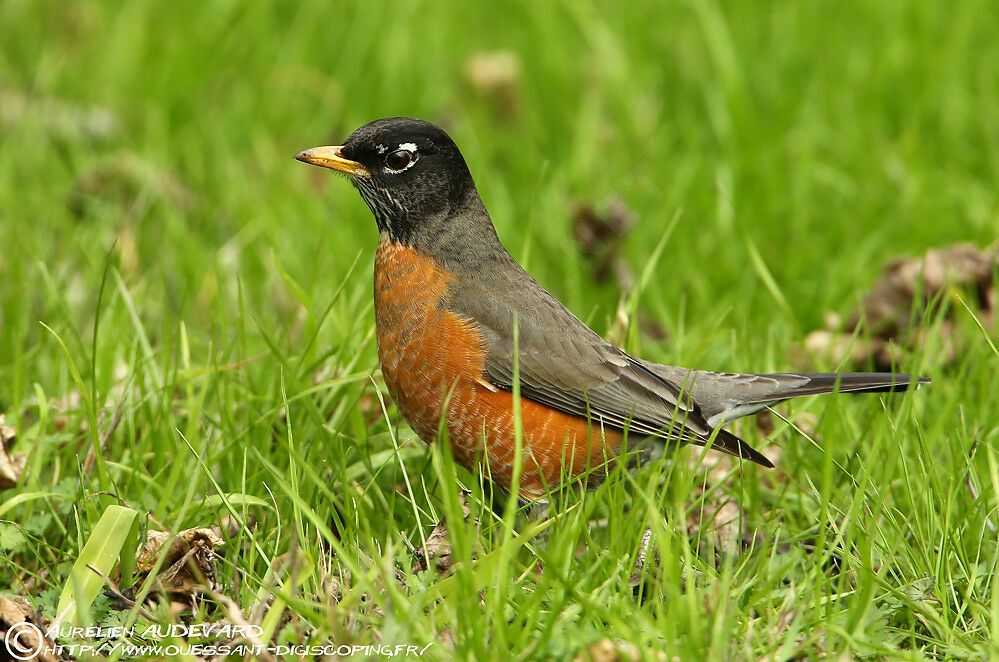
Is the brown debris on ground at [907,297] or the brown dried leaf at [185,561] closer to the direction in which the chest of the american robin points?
the brown dried leaf

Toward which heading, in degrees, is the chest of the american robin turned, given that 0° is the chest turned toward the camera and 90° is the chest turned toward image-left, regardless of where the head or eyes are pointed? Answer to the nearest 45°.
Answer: approximately 90°

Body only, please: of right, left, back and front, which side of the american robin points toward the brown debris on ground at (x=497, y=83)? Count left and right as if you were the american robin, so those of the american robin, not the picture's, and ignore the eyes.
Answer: right

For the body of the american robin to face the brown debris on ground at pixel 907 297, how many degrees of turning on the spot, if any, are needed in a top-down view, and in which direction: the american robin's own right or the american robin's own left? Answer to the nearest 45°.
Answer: approximately 135° to the american robin's own right

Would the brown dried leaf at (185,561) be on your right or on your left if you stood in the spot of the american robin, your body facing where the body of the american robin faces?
on your left

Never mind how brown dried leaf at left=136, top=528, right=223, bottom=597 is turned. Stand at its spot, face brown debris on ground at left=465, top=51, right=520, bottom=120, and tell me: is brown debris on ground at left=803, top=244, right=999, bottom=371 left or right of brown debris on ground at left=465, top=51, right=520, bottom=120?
right

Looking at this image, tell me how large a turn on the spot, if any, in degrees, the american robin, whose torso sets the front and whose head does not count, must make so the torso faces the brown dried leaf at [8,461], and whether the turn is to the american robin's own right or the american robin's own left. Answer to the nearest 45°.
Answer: approximately 45° to the american robin's own left

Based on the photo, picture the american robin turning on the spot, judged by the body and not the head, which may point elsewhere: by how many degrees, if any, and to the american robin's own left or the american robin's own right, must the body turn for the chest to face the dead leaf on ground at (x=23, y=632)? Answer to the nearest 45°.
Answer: approximately 45° to the american robin's own left
